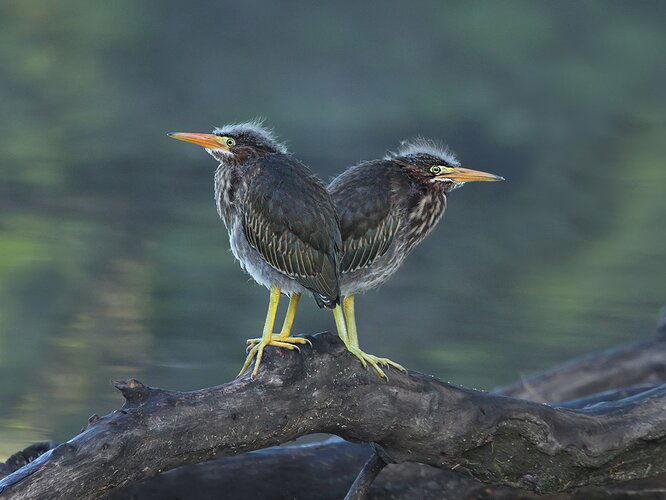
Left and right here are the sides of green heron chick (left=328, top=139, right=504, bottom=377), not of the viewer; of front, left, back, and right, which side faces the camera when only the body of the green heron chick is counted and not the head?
right

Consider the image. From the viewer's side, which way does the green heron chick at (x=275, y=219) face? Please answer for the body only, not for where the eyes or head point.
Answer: to the viewer's left

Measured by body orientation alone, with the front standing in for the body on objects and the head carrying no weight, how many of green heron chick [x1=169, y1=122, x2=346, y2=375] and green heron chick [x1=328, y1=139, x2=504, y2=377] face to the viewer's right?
1

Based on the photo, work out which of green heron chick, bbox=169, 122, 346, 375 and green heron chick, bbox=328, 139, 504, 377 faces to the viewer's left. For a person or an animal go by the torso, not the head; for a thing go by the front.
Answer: green heron chick, bbox=169, 122, 346, 375

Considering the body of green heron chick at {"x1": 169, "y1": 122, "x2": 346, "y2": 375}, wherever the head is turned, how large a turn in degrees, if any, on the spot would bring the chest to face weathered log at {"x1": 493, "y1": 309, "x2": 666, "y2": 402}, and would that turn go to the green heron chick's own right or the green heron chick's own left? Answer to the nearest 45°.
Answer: approximately 135° to the green heron chick's own right

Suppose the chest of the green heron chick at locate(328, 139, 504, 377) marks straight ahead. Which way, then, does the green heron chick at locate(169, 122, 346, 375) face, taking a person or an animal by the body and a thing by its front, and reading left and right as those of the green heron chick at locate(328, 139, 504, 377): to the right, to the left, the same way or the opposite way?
the opposite way
